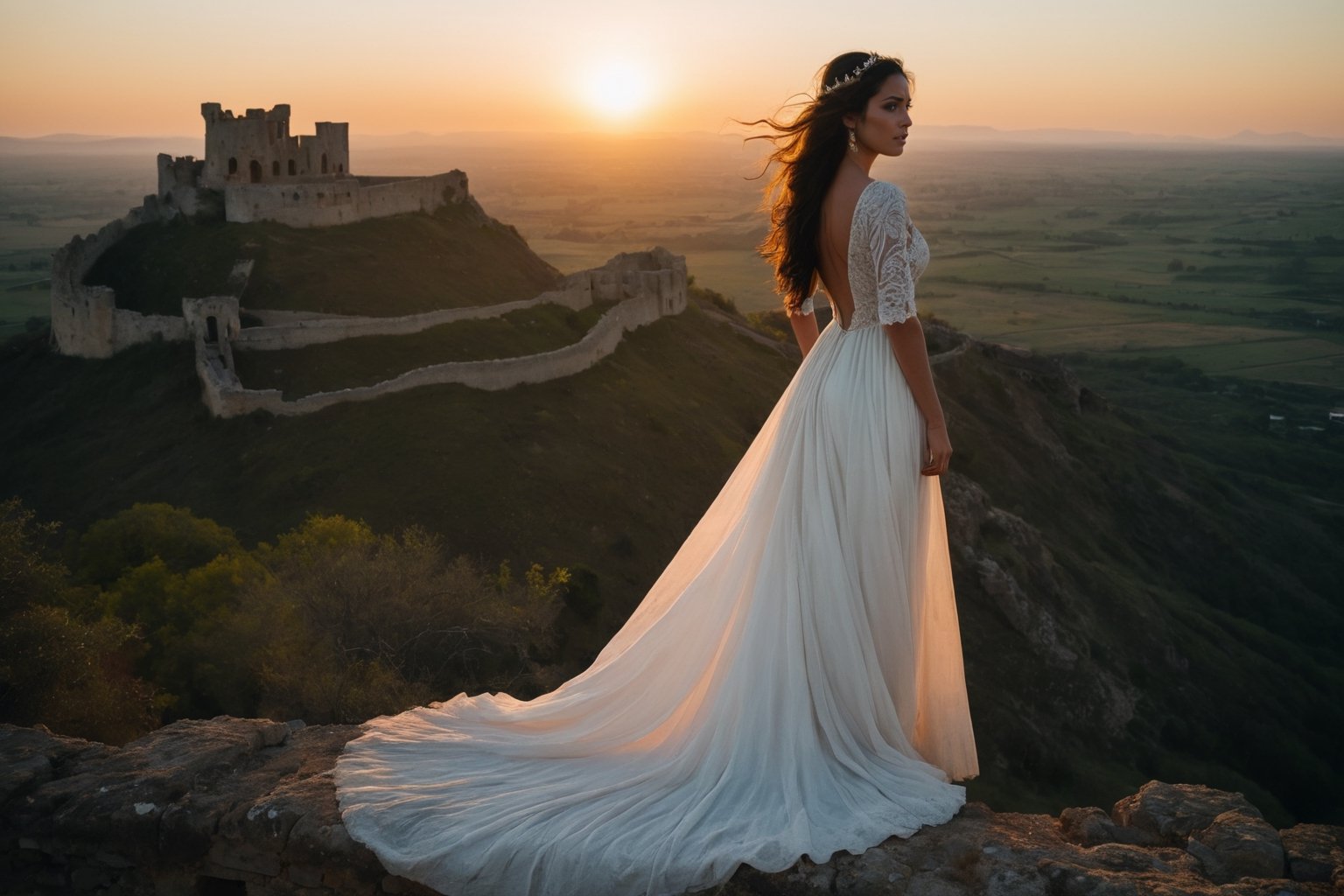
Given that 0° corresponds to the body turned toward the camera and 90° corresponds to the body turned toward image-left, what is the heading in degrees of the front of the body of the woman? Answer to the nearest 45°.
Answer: approximately 225°

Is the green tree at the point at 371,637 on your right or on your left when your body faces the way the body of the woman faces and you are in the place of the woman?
on your left

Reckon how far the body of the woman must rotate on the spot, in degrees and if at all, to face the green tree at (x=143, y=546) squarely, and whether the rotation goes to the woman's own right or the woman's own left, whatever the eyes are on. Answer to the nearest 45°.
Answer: approximately 90° to the woman's own left

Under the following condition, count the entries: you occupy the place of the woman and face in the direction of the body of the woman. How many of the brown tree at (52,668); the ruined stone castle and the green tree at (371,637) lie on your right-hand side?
0

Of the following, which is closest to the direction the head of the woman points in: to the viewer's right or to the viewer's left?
to the viewer's right

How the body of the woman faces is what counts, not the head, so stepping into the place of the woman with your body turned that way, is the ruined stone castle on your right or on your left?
on your left

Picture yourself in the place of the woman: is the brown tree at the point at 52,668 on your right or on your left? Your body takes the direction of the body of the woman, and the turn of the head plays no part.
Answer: on your left
